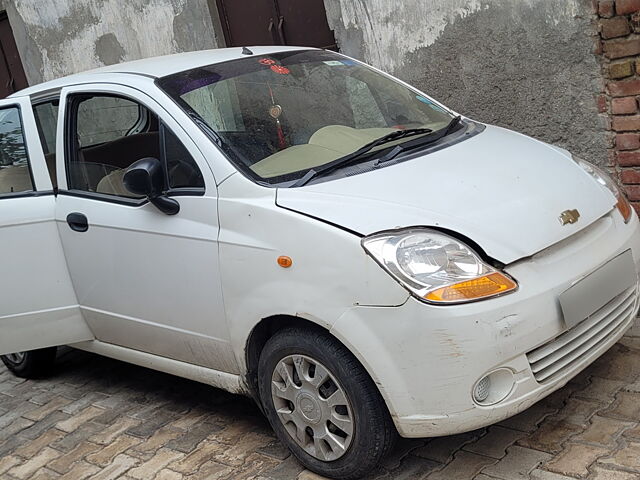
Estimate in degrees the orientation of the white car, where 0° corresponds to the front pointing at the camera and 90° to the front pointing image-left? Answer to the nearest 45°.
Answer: approximately 315°
